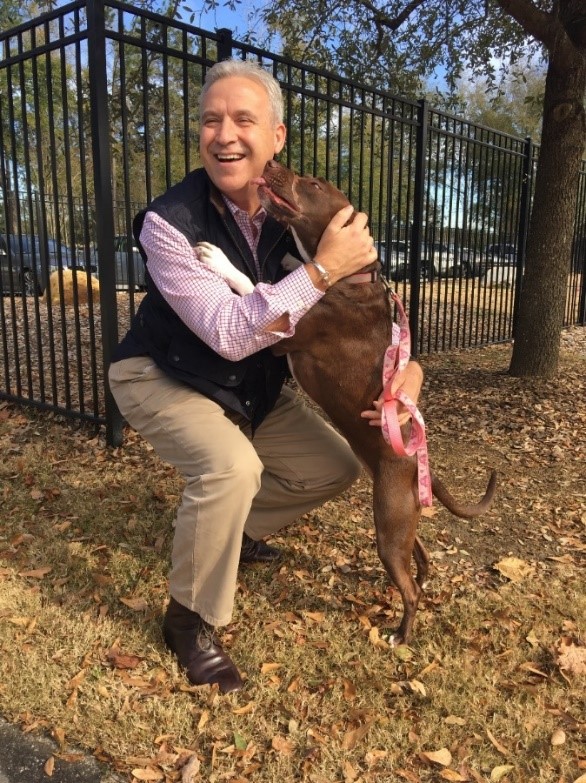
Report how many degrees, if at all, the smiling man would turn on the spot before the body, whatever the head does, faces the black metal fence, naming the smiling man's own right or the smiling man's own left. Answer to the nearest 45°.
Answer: approximately 135° to the smiling man's own left

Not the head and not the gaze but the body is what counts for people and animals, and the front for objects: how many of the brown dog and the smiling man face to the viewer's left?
1

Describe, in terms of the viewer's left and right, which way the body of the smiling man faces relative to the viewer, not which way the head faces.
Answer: facing the viewer and to the right of the viewer

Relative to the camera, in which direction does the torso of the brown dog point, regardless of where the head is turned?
to the viewer's left

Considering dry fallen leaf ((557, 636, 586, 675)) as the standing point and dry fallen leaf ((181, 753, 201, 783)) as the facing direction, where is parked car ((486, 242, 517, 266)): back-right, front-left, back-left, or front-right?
back-right

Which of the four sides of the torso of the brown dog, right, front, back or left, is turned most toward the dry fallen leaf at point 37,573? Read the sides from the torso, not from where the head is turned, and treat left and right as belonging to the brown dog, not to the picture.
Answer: front

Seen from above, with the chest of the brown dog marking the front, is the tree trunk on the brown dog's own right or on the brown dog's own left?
on the brown dog's own right

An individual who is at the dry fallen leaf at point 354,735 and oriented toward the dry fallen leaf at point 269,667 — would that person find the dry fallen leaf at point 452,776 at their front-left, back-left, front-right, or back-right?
back-right

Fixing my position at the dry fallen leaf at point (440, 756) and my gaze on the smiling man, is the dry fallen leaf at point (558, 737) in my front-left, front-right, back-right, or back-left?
back-right
